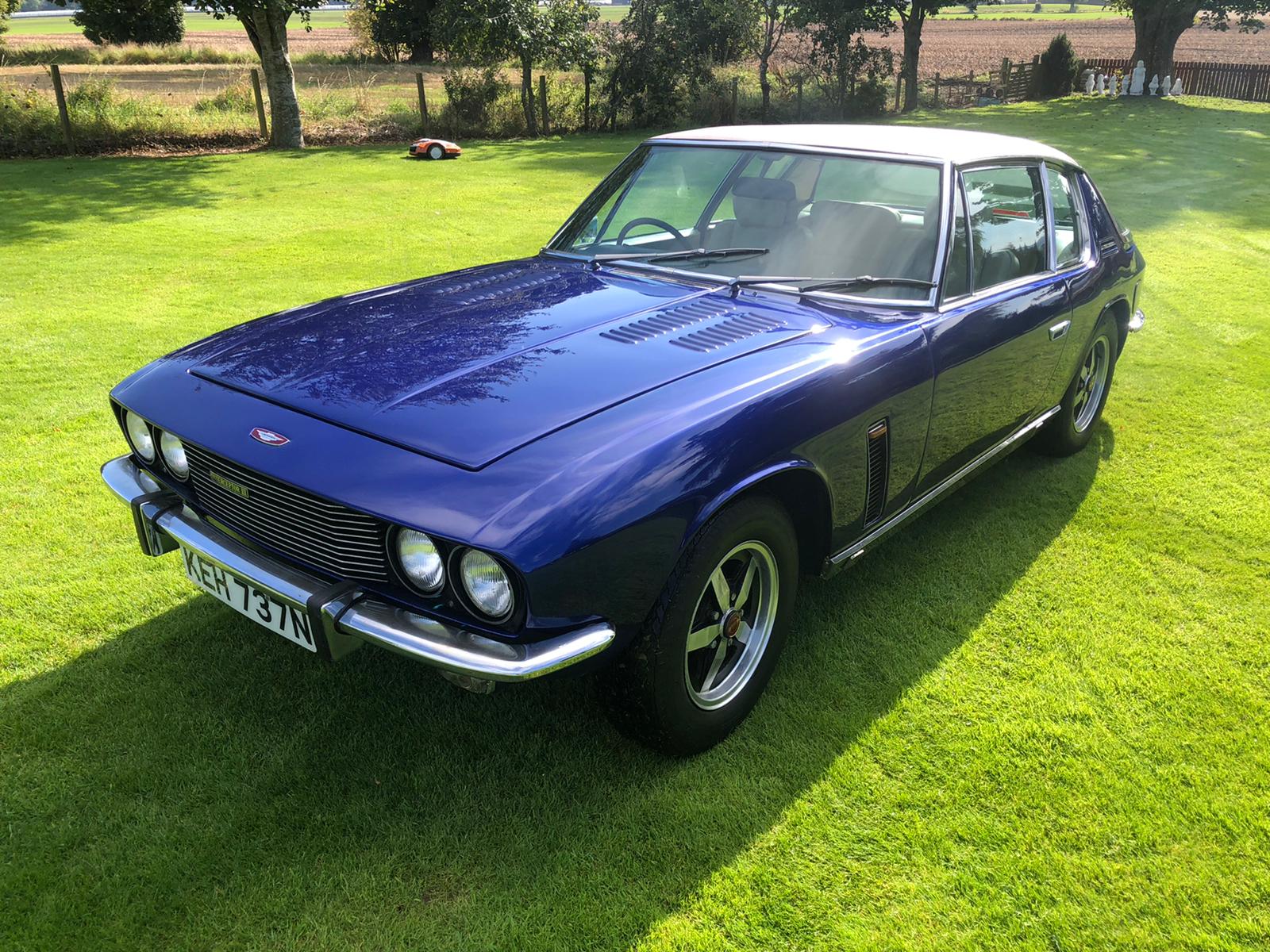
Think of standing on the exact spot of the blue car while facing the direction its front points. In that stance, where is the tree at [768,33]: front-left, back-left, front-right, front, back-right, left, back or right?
back-right

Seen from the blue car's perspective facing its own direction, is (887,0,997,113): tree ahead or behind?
behind

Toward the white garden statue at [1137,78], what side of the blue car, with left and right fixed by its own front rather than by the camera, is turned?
back

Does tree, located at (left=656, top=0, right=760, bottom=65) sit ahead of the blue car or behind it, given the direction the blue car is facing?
behind

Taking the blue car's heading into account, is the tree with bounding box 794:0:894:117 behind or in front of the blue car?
behind

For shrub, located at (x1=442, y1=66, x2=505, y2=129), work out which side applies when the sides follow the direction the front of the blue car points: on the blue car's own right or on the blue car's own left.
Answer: on the blue car's own right

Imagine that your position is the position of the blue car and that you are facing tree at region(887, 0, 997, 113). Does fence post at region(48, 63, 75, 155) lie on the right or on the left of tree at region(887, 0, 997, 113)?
left

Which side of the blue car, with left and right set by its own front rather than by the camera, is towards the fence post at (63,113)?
right

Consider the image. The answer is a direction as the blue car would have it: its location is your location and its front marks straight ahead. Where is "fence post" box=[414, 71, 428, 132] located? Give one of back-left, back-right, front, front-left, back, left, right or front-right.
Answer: back-right

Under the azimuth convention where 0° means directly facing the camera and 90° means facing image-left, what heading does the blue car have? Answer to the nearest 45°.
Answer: approximately 45°
